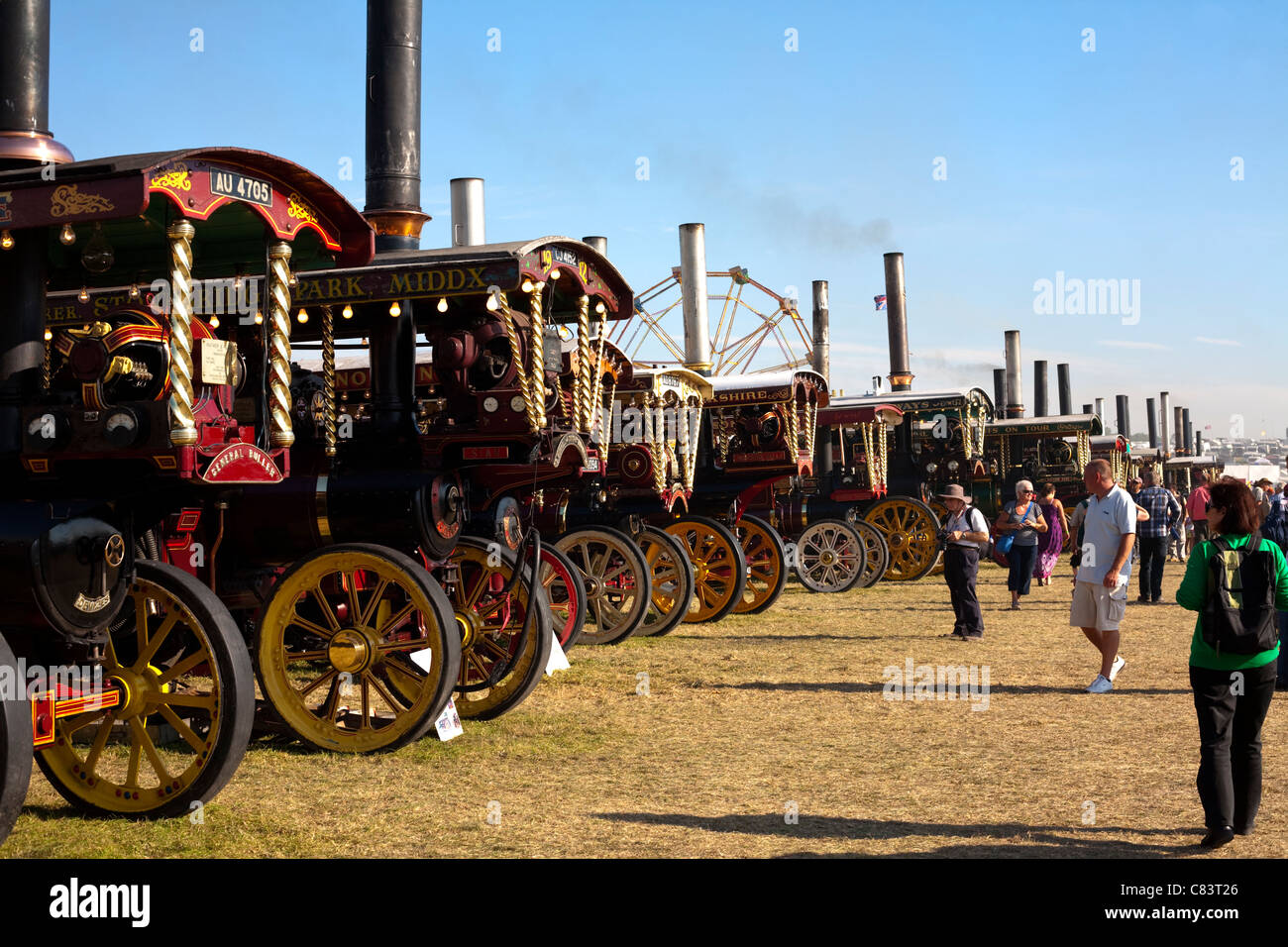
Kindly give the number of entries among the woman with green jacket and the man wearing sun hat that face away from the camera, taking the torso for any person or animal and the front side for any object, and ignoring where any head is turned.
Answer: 1

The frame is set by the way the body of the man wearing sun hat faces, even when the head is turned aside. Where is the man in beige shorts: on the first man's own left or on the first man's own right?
on the first man's own left

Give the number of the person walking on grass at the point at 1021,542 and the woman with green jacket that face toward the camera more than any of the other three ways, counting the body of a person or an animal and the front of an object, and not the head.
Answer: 1

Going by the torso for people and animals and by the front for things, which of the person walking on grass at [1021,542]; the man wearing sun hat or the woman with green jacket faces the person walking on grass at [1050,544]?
the woman with green jacket

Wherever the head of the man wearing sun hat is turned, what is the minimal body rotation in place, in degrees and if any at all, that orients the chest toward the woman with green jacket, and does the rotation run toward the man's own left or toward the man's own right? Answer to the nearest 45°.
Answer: approximately 45° to the man's own left

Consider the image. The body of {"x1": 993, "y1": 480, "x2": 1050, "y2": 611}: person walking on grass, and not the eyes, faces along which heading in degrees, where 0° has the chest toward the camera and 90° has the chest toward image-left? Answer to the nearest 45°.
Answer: approximately 0°

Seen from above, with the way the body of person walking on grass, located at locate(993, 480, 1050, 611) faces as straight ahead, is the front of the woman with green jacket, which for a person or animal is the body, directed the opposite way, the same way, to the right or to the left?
the opposite way

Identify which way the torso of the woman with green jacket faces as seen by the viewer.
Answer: away from the camera

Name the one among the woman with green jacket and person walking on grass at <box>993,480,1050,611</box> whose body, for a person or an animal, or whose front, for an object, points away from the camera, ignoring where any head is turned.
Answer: the woman with green jacket

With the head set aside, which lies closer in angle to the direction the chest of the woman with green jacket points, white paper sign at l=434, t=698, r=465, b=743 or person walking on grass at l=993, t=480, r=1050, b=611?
the person walking on grass
